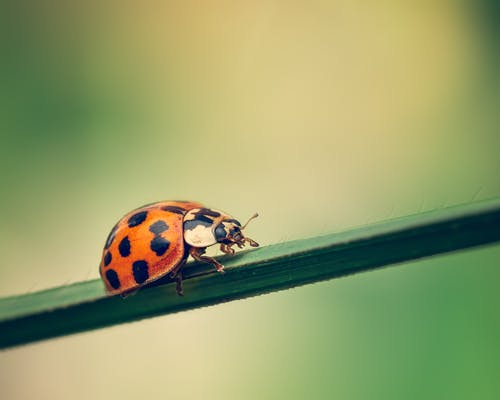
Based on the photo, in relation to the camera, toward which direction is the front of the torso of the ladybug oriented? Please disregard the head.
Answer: to the viewer's right
